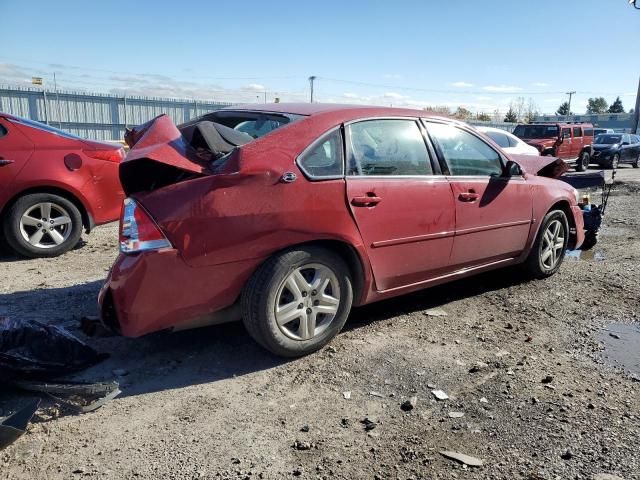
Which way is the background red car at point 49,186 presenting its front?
to the viewer's left

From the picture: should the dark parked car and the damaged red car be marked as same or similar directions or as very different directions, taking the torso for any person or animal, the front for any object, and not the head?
very different directions

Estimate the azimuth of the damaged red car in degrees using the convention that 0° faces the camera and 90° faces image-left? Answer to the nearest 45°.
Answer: approximately 225°

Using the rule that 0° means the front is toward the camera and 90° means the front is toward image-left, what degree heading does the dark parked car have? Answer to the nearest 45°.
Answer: approximately 45°

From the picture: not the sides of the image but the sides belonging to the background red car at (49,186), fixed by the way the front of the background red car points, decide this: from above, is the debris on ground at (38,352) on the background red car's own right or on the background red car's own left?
on the background red car's own left

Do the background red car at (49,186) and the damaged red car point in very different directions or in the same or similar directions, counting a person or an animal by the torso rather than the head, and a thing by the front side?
very different directions

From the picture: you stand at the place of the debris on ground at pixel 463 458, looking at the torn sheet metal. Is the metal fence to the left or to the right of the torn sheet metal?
right

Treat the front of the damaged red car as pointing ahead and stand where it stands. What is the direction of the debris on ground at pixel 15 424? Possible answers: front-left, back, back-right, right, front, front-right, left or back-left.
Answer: back

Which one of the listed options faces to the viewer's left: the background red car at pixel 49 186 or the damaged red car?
the background red car

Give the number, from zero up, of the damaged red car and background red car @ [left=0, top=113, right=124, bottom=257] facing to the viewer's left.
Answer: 1

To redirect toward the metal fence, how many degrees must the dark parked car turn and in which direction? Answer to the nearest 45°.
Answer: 0° — it already faces it

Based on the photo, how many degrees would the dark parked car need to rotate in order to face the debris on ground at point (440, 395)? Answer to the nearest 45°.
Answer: approximately 45° to its left

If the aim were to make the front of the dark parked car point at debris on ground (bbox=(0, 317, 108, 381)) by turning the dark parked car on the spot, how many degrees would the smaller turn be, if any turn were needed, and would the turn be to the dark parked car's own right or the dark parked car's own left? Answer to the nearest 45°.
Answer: approximately 45° to the dark parked car's own left
